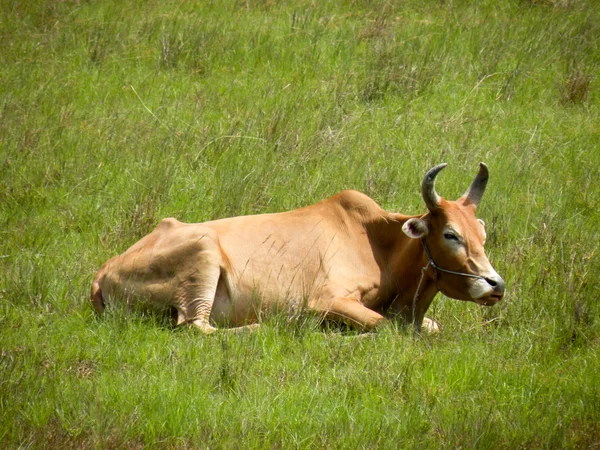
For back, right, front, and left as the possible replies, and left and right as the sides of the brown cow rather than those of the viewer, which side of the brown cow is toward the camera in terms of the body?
right
